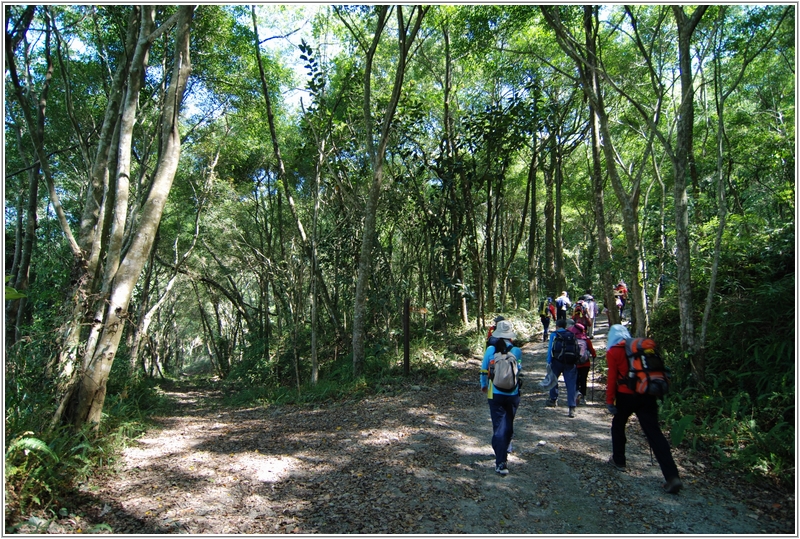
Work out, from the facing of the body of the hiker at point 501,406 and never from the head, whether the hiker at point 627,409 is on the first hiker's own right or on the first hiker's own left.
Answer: on the first hiker's own right

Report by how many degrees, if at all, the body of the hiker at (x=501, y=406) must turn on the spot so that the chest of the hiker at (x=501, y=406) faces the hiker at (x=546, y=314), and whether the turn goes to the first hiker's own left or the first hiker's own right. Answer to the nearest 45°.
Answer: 0° — they already face them

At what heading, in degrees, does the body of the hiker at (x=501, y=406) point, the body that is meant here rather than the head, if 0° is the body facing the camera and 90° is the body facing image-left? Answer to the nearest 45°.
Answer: approximately 180°

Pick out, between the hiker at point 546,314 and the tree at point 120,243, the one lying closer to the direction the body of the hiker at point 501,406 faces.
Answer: the hiker

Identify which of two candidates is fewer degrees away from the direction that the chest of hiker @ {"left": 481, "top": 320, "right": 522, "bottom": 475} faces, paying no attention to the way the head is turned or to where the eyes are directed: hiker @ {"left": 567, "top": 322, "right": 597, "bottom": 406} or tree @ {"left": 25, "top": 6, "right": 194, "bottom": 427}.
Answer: the hiker

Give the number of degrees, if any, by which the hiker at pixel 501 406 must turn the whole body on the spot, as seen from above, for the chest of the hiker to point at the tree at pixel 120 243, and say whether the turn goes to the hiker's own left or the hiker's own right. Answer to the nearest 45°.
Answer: approximately 90° to the hiker's own left
